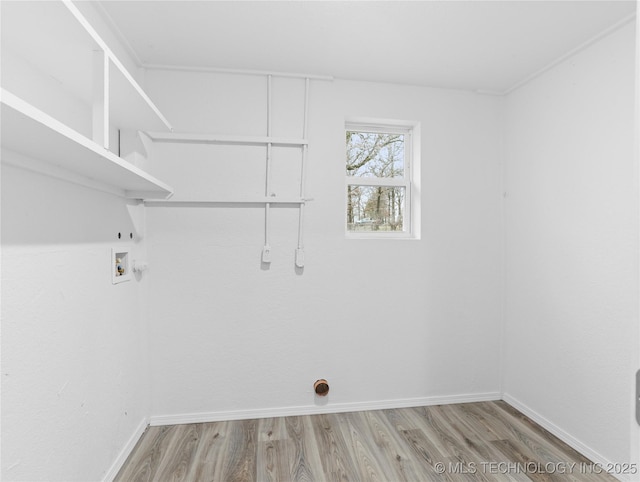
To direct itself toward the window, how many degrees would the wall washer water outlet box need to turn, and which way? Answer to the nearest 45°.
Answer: approximately 45° to its left

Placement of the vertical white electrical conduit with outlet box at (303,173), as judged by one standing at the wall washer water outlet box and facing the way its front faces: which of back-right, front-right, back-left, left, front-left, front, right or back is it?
front-left

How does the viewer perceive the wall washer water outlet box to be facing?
facing the viewer and to the right of the viewer

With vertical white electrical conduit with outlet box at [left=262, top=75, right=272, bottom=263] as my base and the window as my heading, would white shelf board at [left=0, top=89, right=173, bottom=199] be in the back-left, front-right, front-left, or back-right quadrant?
back-right

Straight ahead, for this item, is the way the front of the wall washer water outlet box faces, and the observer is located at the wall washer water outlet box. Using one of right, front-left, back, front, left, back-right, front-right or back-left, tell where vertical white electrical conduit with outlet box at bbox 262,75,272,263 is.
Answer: front-left
